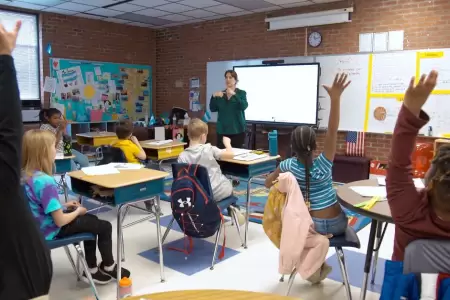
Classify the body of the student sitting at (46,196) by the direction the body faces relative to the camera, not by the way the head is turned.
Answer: to the viewer's right

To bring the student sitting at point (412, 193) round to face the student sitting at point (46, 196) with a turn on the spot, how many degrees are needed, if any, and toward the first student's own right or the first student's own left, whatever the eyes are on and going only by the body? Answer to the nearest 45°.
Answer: approximately 90° to the first student's own left

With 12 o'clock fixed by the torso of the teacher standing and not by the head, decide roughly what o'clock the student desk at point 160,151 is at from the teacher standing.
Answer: The student desk is roughly at 2 o'clock from the teacher standing.

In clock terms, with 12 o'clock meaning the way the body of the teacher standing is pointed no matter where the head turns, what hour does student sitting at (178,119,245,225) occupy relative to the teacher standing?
The student sitting is roughly at 12 o'clock from the teacher standing.

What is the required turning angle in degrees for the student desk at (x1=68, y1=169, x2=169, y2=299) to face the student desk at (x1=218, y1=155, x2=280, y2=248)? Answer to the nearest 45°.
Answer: approximately 180°

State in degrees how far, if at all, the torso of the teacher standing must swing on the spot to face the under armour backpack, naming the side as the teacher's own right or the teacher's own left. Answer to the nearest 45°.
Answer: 0° — they already face it

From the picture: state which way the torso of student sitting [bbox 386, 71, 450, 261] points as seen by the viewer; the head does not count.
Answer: away from the camera

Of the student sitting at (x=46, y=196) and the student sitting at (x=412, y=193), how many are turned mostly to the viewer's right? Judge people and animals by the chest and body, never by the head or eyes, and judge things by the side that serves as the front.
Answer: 1

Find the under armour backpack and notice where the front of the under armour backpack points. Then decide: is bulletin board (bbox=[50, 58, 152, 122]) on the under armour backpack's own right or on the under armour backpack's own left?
on the under armour backpack's own right

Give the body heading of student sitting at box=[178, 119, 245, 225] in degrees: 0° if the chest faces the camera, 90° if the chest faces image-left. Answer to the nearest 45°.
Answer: approximately 225°

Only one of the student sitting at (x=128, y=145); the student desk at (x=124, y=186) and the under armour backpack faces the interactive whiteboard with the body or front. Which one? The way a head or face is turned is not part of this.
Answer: the student sitting

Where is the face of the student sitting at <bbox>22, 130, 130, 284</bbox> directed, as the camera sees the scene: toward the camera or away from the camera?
away from the camera
